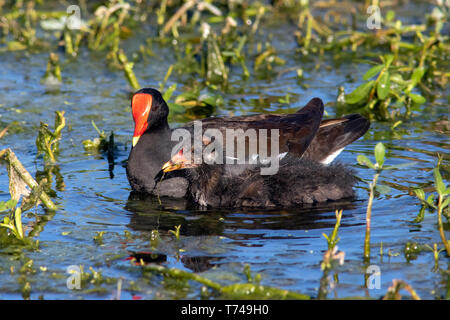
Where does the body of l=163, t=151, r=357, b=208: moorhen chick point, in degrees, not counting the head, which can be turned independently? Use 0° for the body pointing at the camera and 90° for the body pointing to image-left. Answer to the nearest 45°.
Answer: approximately 90°

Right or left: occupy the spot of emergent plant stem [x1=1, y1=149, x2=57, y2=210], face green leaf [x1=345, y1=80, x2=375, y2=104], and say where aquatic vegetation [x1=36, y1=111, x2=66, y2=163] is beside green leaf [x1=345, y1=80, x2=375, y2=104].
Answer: left

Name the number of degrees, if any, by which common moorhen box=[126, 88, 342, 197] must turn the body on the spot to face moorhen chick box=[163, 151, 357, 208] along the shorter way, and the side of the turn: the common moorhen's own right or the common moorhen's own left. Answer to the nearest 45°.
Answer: approximately 135° to the common moorhen's own left

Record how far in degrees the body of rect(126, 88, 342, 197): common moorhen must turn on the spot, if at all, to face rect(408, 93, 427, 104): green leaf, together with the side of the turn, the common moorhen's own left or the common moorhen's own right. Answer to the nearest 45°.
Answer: approximately 135° to the common moorhen's own right

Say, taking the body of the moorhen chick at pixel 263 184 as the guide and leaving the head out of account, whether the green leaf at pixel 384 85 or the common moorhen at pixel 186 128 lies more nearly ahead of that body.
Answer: the common moorhen

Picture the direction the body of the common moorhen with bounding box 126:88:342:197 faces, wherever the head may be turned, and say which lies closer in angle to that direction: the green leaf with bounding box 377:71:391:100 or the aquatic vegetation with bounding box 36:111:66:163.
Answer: the aquatic vegetation

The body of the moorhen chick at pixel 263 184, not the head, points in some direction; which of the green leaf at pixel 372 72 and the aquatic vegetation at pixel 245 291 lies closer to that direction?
the aquatic vegetation

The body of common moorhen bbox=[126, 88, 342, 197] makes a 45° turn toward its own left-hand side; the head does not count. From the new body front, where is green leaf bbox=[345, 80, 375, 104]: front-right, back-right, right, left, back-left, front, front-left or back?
back

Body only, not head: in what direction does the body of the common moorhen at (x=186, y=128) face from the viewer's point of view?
to the viewer's left

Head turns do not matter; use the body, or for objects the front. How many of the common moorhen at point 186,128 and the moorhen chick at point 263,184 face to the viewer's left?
2

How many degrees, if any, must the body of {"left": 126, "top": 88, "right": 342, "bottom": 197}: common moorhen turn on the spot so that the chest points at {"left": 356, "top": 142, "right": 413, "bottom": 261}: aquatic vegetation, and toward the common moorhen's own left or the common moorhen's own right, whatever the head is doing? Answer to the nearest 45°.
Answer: approximately 135° to the common moorhen's own left

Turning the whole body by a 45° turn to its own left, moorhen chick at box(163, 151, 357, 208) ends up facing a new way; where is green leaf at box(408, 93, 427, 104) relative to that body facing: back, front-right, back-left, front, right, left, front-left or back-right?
back

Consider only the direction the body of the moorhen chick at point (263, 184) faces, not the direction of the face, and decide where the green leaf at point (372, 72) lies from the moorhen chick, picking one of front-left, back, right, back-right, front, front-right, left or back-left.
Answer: back-right

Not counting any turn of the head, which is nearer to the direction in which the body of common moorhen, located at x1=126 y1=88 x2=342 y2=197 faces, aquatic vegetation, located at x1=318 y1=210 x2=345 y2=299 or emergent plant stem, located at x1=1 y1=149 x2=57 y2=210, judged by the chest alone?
the emergent plant stem
